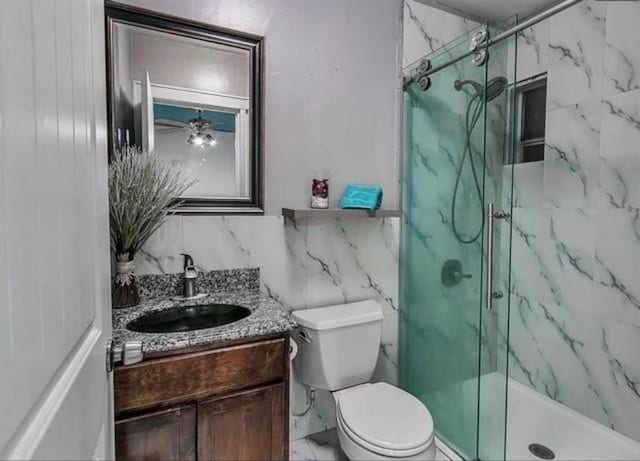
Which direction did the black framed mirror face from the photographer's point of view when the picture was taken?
facing the viewer and to the right of the viewer

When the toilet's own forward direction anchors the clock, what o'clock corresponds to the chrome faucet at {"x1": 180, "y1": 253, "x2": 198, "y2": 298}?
The chrome faucet is roughly at 4 o'clock from the toilet.

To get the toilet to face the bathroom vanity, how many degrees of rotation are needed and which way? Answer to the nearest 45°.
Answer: approximately 90° to its right

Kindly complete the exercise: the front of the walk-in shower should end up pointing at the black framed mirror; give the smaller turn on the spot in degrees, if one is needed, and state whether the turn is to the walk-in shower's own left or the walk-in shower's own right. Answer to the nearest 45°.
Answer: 0° — it already faces it

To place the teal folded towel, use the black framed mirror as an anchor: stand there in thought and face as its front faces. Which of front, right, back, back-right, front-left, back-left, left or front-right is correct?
front-left

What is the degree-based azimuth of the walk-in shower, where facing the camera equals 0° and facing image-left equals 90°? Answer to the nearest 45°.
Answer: approximately 45°

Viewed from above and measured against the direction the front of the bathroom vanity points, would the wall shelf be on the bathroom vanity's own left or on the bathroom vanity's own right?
on the bathroom vanity's own left

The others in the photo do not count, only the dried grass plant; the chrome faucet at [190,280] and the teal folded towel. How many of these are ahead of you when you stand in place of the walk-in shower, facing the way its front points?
3

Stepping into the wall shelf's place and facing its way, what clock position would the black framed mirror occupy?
The black framed mirror is roughly at 4 o'clock from the wall shelf.

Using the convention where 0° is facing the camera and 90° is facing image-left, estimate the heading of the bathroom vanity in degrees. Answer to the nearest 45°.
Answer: approximately 315°

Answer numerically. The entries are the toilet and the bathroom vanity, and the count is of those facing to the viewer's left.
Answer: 0

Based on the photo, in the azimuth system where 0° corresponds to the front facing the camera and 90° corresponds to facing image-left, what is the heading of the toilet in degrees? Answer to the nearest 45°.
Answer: approximately 315°
